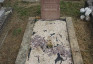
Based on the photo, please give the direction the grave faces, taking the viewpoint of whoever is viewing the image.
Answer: facing the viewer
